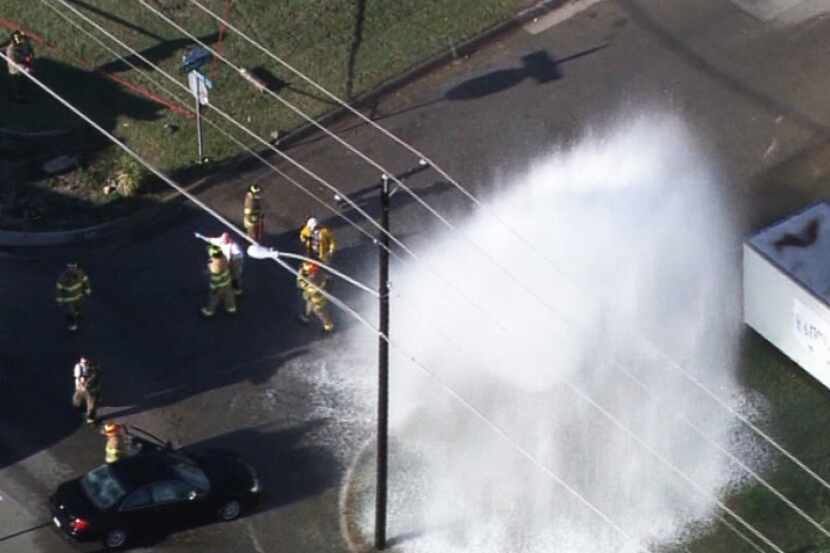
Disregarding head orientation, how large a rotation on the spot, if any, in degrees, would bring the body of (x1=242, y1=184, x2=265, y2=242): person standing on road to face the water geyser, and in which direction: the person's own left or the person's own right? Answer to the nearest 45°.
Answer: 0° — they already face it

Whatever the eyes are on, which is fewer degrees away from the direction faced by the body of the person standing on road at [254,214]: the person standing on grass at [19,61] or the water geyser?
the water geyser

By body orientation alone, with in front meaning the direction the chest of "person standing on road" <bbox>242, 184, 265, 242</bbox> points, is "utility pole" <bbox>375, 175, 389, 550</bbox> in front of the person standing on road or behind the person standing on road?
in front

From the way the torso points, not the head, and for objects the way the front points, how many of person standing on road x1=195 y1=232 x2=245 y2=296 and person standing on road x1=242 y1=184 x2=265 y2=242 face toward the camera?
1
